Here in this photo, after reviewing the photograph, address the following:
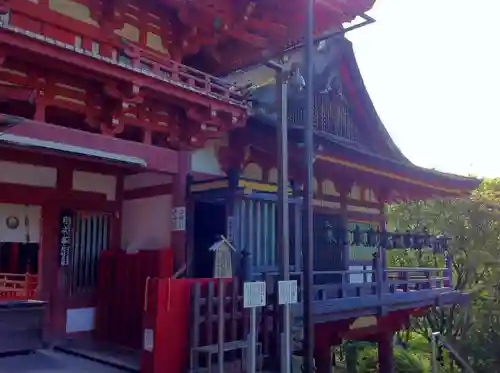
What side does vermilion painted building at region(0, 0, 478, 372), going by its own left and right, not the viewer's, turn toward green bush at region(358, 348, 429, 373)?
left

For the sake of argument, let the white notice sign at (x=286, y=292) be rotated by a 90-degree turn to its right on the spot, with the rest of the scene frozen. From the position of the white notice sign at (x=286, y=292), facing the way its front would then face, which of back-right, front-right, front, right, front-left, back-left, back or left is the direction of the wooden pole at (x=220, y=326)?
front

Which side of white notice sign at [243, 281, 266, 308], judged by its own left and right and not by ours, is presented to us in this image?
front

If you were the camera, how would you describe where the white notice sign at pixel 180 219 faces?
facing the viewer

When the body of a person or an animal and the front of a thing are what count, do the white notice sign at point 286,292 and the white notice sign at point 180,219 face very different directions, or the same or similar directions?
same or similar directions

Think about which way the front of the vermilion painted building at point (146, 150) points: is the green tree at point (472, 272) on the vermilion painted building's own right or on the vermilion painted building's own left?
on the vermilion painted building's own left

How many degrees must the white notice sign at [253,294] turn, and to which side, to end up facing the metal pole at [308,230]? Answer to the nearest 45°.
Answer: approximately 135° to its left

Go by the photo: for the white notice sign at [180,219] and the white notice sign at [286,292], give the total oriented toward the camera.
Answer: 2

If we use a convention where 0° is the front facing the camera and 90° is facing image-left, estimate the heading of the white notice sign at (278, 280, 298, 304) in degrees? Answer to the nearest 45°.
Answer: approximately 0°

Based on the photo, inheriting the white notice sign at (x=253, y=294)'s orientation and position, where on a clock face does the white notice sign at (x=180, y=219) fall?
the white notice sign at (x=180, y=219) is roughly at 5 o'clock from the white notice sign at (x=253, y=294).
